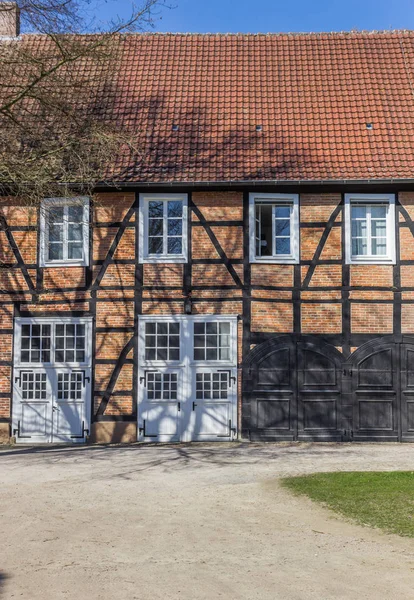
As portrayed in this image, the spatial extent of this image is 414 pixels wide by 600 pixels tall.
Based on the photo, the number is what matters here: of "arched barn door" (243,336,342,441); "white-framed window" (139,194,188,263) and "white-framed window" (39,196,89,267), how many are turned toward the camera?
3

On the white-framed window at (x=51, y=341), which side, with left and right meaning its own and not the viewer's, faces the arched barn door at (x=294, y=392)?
left

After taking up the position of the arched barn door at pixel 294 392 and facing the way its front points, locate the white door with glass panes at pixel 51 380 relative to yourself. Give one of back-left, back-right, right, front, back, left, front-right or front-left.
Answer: right

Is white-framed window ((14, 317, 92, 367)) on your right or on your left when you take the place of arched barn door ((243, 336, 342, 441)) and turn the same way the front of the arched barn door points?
on your right

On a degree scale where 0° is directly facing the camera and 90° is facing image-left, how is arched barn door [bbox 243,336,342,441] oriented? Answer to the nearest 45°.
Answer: approximately 0°

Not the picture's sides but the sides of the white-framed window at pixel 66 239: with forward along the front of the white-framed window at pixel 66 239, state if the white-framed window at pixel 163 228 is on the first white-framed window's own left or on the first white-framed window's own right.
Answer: on the first white-framed window's own left

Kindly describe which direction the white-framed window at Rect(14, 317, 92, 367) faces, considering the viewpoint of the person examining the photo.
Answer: facing the viewer

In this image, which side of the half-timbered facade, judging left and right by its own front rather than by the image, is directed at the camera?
front
